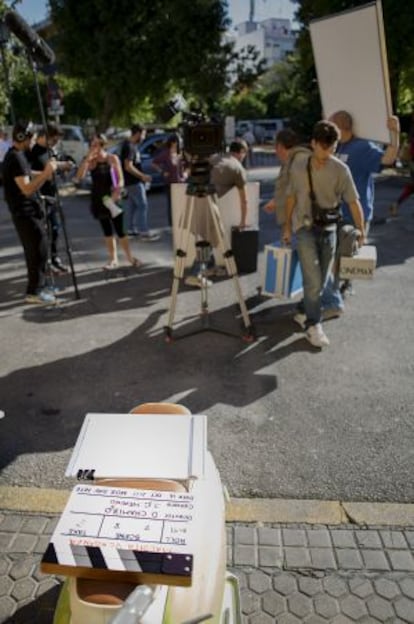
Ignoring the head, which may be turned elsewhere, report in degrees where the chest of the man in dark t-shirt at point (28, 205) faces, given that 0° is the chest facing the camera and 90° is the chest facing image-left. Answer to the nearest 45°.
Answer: approximately 270°

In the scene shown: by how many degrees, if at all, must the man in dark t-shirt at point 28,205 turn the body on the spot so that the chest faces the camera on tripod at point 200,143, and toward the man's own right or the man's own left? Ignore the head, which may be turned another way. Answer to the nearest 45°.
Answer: approximately 45° to the man's own right

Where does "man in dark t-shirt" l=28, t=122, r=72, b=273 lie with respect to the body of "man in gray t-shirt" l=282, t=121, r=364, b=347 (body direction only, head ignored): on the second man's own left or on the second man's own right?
on the second man's own right

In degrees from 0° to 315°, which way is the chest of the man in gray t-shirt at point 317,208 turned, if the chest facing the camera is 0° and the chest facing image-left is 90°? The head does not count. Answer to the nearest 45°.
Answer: approximately 0°

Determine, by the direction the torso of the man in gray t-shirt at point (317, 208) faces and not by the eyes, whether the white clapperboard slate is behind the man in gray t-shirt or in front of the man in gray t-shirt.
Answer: in front
